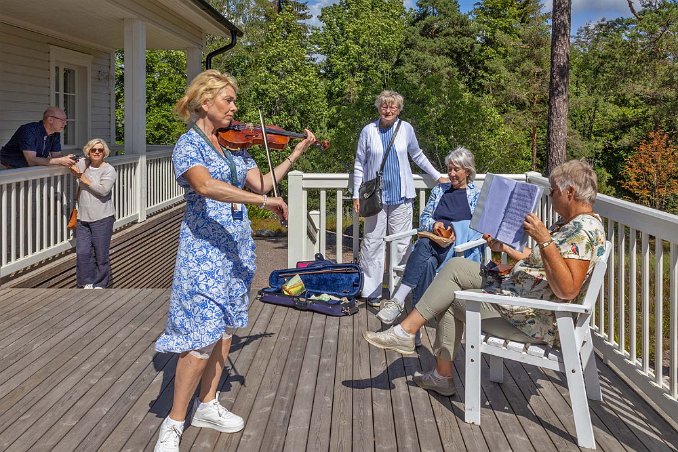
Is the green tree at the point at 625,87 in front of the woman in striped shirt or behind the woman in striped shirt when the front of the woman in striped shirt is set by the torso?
behind

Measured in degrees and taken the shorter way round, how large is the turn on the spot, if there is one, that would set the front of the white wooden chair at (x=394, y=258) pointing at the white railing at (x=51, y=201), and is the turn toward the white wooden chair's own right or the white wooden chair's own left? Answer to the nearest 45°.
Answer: approximately 90° to the white wooden chair's own right

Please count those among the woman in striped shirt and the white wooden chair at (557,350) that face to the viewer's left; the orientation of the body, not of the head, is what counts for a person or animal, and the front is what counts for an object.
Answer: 1

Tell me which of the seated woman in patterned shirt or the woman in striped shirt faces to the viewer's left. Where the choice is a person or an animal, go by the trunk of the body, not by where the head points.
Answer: the seated woman in patterned shirt

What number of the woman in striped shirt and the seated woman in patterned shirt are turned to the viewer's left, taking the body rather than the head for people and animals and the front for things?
1

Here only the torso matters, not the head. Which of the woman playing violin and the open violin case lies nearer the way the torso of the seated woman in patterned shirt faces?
the woman playing violin

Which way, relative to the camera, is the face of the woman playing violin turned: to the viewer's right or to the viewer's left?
to the viewer's right

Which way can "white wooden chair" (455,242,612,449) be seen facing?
to the viewer's left

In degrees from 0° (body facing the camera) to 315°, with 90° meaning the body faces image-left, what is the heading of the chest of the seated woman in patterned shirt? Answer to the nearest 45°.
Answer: approximately 90°
